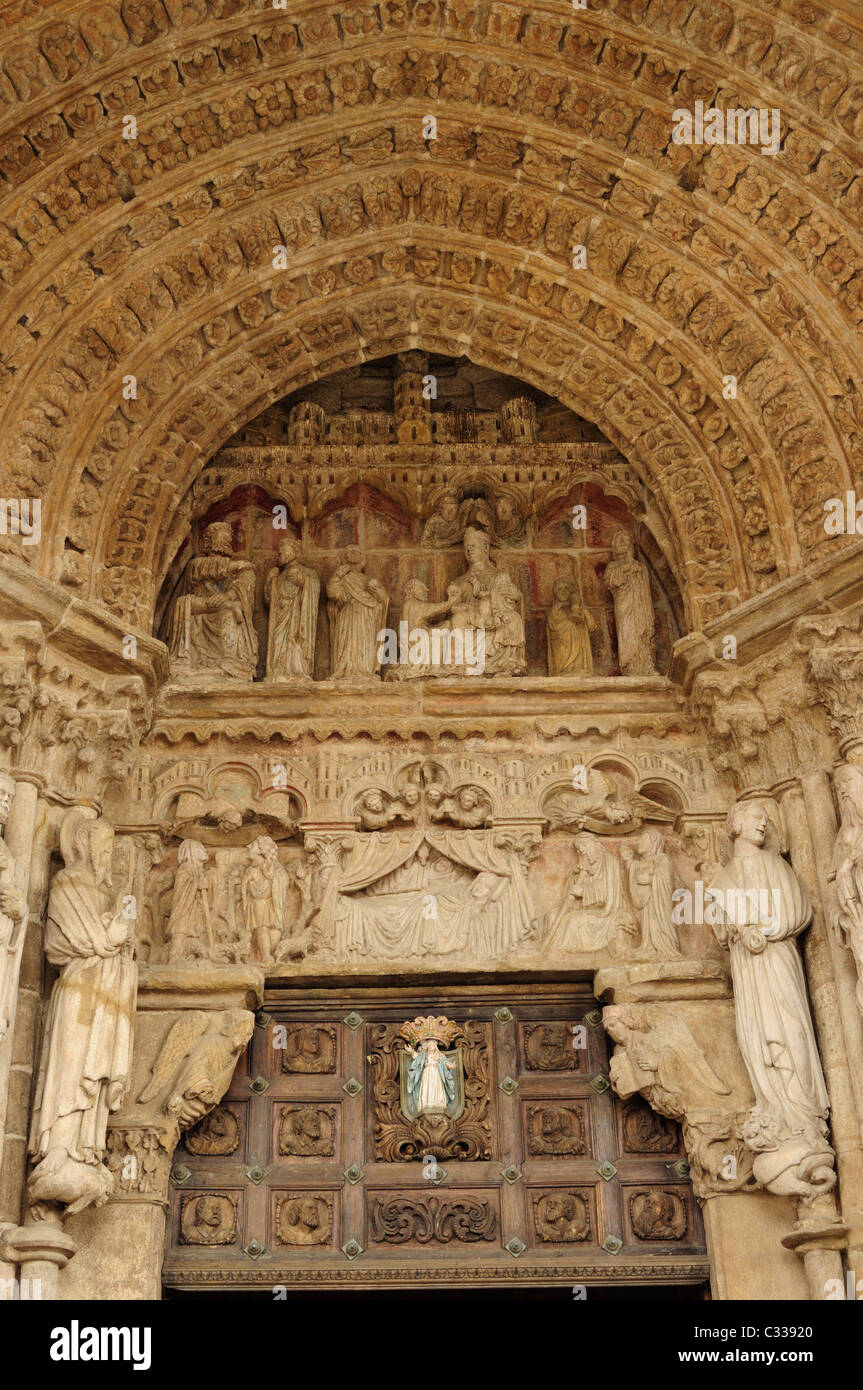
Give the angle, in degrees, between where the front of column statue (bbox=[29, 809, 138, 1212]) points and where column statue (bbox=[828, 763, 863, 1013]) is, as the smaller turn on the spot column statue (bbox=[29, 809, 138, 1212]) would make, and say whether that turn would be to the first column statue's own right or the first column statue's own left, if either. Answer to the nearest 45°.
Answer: approximately 45° to the first column statue's own left

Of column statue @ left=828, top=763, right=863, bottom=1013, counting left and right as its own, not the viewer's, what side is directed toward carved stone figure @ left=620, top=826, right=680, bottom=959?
right

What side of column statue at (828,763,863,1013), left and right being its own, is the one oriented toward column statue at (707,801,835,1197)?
right

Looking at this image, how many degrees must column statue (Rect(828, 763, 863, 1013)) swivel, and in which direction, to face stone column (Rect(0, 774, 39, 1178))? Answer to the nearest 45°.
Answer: approximately 45° to its right

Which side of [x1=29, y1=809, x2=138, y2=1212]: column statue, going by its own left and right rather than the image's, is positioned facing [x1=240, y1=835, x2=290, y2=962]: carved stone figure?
left

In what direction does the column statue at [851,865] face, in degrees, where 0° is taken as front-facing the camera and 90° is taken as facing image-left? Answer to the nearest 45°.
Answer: approximately 45°

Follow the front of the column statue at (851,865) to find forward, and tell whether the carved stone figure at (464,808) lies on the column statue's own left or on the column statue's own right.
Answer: on the column statue's own right

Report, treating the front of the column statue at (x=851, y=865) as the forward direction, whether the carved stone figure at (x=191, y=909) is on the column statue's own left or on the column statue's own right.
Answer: on the column statue's own right

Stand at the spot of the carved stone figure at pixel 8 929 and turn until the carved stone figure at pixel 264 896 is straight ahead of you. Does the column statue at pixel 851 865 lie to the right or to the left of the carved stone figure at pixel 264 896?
right

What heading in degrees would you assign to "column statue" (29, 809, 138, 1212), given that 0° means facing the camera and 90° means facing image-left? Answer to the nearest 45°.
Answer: approximately 315°
